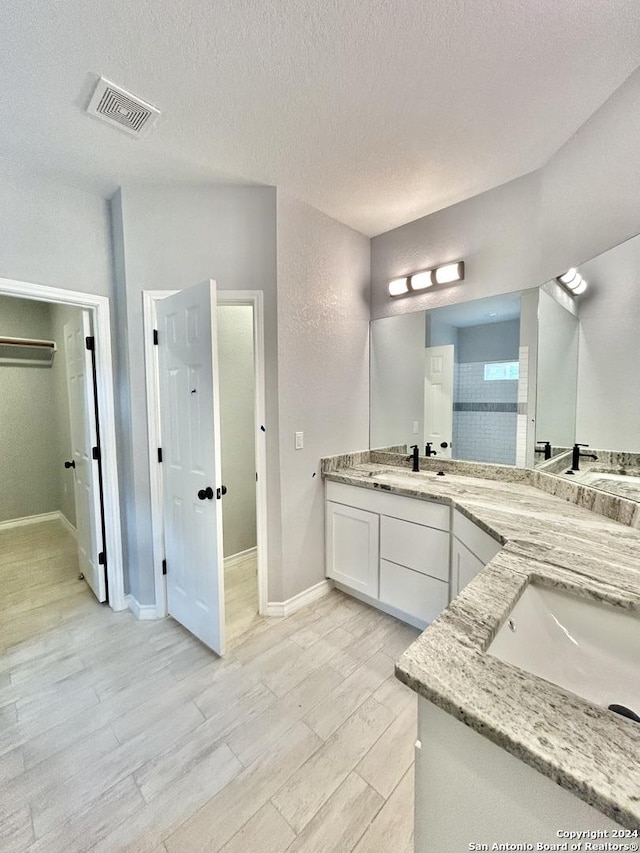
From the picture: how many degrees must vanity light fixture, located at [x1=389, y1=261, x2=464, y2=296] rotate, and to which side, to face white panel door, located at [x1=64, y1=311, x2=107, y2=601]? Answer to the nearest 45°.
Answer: approximately 45° to its right

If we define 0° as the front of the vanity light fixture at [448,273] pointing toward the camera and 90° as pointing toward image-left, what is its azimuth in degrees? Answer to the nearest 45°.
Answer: approximately 45°

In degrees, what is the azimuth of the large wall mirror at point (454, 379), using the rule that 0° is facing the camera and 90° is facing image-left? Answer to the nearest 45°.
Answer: approximately 45°

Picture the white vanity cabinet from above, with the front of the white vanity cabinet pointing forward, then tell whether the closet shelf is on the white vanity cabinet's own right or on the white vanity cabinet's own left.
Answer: on the white vanity cabinet's own right

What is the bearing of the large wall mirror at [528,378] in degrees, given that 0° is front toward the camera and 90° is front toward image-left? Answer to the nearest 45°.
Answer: approximately 45°
